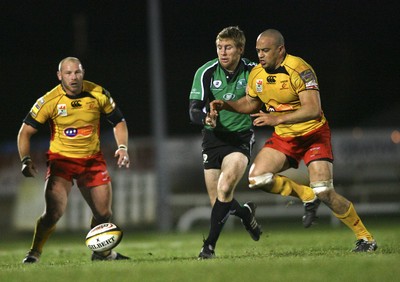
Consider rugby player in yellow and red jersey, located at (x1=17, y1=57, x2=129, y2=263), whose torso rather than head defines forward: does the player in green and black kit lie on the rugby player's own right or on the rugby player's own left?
on the rugby player's own left

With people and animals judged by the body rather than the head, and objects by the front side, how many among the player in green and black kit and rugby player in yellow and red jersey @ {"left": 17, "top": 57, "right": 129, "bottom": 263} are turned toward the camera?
2

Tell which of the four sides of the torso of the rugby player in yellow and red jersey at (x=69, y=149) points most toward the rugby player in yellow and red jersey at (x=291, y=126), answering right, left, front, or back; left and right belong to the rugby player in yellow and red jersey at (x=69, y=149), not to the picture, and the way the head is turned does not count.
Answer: left

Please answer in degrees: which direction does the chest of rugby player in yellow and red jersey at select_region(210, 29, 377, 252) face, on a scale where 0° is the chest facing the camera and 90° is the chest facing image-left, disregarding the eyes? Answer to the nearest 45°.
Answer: approximately 45°

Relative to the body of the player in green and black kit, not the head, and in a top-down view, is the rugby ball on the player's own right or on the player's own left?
on the player's own right
